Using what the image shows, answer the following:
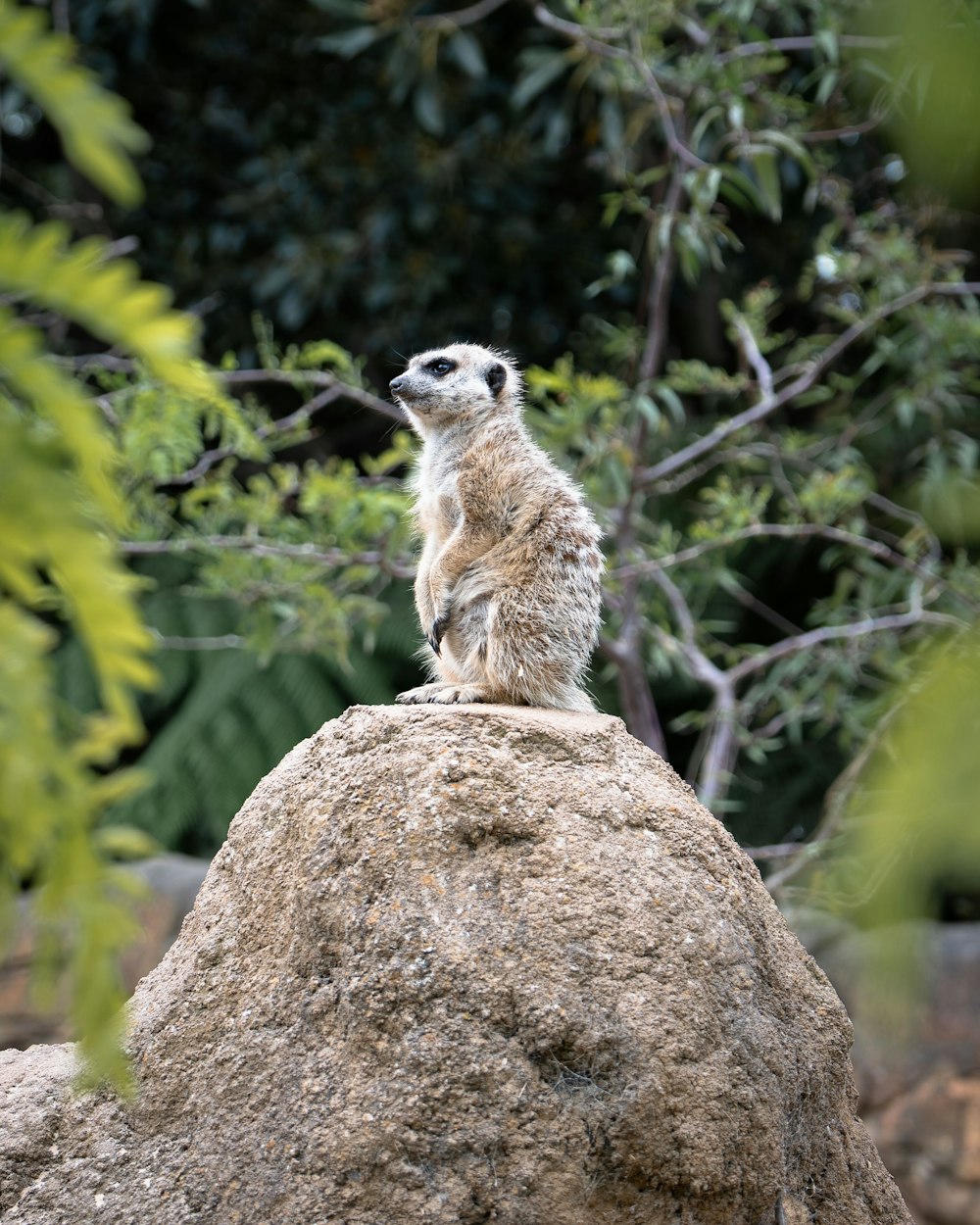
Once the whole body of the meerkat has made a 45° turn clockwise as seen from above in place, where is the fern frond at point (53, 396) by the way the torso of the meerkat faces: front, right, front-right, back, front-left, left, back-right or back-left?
back-left

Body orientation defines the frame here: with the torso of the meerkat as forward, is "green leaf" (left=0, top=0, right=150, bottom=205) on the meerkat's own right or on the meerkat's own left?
on the meerkat's own left

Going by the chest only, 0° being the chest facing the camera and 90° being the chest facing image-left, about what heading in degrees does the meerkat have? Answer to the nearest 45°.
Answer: approximately 90°

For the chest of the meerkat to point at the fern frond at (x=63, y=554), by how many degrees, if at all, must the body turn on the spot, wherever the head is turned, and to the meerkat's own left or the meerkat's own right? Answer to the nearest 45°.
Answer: approximately 90° to the meerkat's own left

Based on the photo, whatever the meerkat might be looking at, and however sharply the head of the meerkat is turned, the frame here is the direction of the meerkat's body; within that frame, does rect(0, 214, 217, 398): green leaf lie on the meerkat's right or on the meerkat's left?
on the meerkat's left
